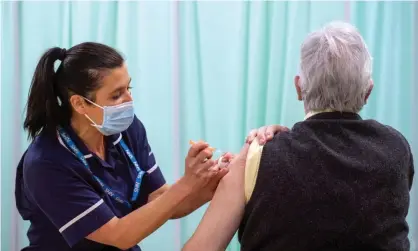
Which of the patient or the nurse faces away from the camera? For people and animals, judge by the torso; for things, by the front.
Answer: the patient

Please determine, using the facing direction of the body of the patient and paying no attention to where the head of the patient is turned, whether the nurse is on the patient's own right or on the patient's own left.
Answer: on the patient's own left

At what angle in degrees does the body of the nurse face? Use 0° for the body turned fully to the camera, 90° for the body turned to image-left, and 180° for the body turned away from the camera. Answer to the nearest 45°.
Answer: approximately 315°

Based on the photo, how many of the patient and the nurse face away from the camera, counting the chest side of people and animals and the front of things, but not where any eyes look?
1

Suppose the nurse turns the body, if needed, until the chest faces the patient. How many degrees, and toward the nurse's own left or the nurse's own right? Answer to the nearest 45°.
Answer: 0° — they already face them

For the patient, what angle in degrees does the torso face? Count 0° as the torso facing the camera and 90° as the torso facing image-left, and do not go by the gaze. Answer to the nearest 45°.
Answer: approximately 180°
